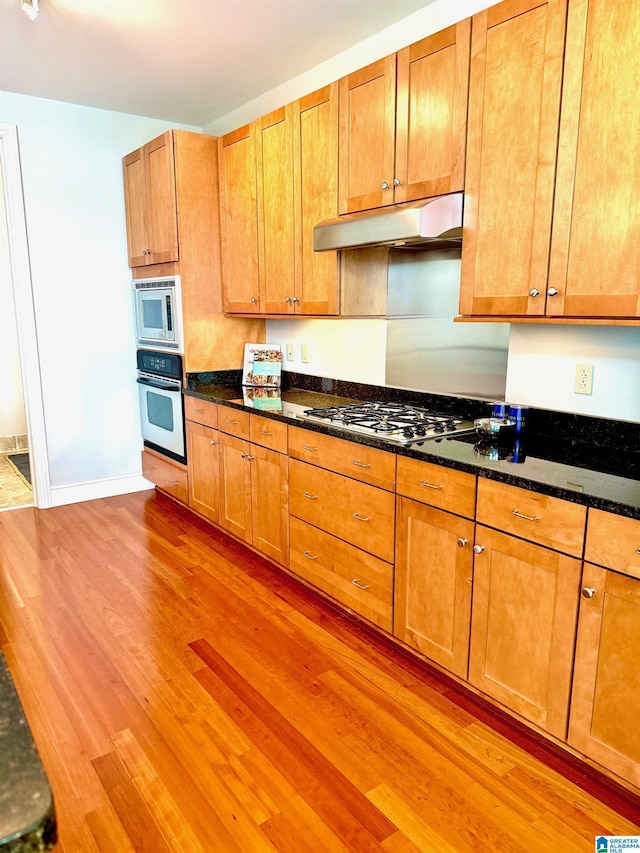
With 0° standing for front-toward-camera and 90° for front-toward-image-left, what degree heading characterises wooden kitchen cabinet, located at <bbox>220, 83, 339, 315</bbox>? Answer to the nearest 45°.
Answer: approximately 45°

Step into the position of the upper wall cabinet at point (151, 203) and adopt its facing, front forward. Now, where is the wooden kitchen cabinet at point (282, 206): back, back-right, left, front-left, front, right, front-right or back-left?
left

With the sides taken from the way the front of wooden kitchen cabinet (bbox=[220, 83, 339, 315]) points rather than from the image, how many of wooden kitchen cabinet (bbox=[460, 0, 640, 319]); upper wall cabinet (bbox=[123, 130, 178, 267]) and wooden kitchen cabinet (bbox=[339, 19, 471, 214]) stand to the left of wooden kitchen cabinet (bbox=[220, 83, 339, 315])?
2

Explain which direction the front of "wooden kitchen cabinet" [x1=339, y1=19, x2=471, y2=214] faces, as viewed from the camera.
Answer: facing the viewer and to the left of the viewer

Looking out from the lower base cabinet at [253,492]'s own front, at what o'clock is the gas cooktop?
The gas cooktop is roughly at 9 o'clock from the lower base cabinet.

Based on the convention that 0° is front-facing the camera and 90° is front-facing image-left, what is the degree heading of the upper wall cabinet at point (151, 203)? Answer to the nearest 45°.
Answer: approximately 45°

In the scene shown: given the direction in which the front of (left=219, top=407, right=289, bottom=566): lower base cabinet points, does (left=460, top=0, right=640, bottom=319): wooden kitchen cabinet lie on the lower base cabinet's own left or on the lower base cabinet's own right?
on the lower base cabinet's own left

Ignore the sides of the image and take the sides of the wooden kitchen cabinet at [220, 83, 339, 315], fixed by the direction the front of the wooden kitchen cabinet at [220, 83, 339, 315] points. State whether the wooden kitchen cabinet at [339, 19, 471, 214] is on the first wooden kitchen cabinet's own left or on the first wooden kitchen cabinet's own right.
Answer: on the first wooden kitchen cabinet's own left

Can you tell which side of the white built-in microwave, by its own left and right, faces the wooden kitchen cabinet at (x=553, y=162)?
left

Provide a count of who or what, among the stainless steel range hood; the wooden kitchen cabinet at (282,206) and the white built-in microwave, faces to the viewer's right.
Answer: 0
